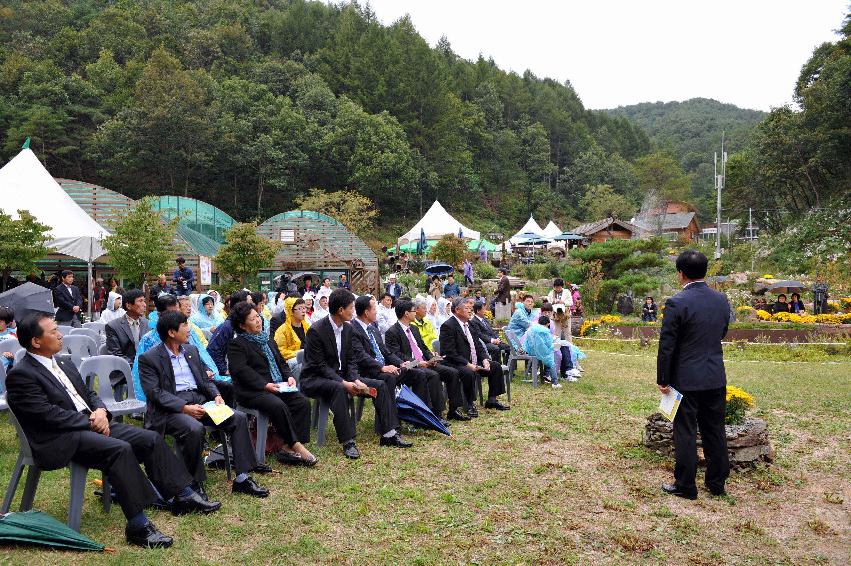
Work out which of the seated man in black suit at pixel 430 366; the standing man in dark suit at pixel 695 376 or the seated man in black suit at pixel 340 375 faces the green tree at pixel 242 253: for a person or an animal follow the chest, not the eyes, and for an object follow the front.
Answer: the standing man in dark suit

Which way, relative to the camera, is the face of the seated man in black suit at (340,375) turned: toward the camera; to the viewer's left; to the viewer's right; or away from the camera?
to the viewer's right

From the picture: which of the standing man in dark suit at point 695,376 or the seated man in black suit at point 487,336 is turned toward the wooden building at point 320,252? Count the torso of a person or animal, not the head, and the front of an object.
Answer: the standing man in dark suit

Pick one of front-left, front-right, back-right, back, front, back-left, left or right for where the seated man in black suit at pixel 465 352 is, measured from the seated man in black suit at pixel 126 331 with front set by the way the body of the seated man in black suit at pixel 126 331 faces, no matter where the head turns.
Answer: front-left

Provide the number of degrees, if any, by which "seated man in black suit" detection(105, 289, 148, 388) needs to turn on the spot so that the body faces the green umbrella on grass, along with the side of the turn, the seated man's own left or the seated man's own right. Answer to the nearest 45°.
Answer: approximately 45° to the seated man's own right

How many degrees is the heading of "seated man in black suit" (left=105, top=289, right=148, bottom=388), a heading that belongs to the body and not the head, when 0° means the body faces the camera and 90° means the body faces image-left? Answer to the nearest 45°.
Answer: approximately 315°

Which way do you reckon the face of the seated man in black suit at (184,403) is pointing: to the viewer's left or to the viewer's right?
to the viewer's right

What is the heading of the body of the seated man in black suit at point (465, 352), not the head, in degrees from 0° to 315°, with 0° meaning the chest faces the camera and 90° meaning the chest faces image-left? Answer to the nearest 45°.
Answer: approximately 315°

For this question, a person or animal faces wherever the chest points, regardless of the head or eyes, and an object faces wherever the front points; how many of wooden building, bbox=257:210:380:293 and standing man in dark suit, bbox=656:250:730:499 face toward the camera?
1
